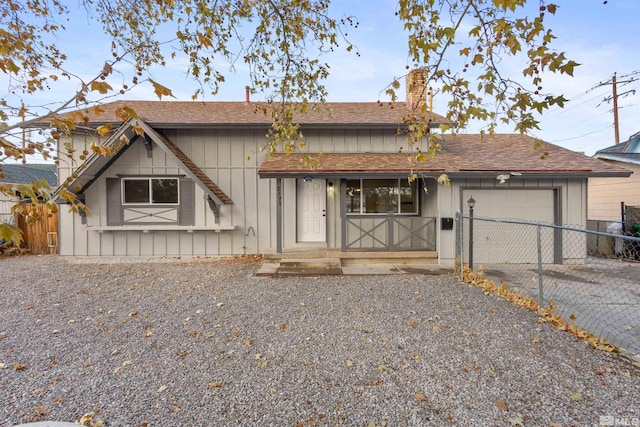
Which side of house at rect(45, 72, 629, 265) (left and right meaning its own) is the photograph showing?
front

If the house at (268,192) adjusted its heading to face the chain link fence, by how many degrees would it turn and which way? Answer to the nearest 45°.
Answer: approximately 90° to its left

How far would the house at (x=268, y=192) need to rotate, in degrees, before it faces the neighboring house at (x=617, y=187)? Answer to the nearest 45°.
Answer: approximately 90° to its left

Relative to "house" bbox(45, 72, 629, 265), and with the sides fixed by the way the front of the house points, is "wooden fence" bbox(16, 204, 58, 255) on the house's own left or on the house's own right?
on the house's own right

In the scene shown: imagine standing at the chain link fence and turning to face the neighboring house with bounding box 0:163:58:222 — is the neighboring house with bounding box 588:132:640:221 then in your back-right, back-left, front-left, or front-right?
back-right
